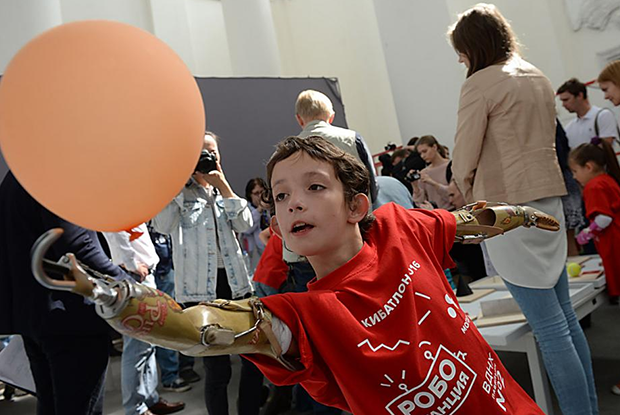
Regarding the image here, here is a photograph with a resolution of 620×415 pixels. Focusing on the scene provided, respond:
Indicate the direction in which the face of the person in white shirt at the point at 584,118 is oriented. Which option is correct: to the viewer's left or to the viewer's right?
to the viewer's left

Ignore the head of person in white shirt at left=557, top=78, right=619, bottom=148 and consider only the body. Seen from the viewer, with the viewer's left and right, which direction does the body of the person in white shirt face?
facing the viewer and to the left of the viewer

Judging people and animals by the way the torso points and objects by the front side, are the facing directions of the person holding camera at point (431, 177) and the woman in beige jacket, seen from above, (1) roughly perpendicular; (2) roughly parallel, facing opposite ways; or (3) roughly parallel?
roughly perpendicular

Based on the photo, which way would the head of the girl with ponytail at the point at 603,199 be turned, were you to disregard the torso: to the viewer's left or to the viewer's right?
to the viewer's left

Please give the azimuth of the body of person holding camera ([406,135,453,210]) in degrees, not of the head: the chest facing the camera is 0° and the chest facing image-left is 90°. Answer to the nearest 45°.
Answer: approximately 45°

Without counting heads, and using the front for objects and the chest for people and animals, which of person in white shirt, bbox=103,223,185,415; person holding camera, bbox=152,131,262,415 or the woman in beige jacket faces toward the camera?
the person holding camera

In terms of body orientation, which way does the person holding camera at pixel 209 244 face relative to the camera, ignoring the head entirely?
toward the camera

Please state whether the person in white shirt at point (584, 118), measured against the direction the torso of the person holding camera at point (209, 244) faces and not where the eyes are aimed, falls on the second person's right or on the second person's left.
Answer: on the second person's left

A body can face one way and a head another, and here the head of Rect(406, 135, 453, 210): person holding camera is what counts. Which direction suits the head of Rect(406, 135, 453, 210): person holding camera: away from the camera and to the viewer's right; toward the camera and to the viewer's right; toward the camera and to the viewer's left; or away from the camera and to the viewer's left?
toward the camera and to the viewer's left

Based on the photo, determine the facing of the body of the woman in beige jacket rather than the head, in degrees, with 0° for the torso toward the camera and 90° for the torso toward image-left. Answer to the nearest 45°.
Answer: approximately 135°
